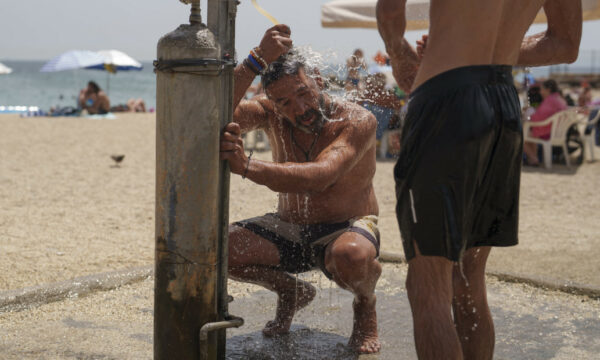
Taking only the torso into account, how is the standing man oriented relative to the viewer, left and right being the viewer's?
facing away from the viewer and to the left of the viewer

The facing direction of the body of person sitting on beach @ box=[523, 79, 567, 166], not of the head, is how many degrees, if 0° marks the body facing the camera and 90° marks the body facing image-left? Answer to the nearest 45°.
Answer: approximately 90°

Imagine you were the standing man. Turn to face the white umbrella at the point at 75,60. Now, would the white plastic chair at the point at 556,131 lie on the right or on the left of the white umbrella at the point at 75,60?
right

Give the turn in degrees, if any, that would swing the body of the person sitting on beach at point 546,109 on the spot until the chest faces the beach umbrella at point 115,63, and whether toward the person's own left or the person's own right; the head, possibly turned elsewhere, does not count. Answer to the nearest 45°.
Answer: approximately 45° to the person's own right

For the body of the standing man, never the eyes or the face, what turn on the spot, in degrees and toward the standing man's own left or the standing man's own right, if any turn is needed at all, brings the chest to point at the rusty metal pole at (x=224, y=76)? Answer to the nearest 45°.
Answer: approximately 45° to the standing man's own left

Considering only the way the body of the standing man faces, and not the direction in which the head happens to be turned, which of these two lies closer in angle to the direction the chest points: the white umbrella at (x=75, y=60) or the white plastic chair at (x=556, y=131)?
the white umbrella

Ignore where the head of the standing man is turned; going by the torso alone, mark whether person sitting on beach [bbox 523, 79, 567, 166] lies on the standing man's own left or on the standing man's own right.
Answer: on the standing man's own right

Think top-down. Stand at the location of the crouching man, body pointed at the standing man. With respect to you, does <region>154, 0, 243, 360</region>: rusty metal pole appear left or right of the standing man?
right

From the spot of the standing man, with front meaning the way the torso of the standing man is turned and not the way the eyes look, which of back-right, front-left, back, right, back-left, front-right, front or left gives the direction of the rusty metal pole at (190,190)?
front-left
